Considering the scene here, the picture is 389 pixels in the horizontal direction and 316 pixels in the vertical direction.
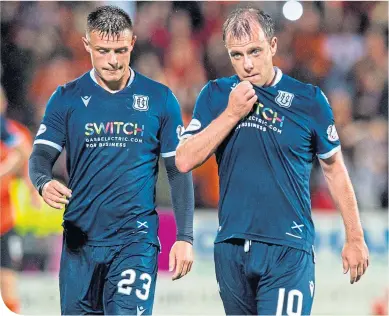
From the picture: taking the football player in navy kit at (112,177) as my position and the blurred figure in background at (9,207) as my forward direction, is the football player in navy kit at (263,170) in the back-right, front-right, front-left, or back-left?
back-right

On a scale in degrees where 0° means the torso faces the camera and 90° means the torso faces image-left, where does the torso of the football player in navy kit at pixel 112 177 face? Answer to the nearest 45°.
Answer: approximately 0°

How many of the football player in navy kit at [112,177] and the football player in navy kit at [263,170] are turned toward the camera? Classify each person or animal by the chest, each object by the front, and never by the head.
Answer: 2

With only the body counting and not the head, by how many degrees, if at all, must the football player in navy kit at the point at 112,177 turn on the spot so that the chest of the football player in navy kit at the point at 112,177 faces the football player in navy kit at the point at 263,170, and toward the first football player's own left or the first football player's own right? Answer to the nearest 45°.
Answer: approximately 45° to the first football player's own left

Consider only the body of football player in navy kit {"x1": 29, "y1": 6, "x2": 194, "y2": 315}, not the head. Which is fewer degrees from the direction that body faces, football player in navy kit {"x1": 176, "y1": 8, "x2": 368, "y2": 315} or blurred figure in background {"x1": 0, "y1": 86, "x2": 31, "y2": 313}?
the football player in navy kit

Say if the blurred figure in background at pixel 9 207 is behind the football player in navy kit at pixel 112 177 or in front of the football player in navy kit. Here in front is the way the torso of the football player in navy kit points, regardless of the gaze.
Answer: behind

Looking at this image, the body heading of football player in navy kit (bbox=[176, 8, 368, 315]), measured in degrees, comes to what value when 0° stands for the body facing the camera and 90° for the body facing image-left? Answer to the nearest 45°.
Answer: approximately 0°
